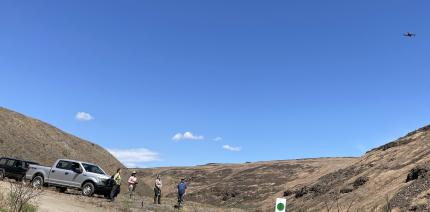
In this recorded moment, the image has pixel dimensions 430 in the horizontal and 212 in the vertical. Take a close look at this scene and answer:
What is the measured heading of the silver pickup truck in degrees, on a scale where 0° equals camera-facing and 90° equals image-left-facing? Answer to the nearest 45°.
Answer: approximately 315°

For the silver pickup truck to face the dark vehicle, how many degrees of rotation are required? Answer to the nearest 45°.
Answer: approximately 180°
